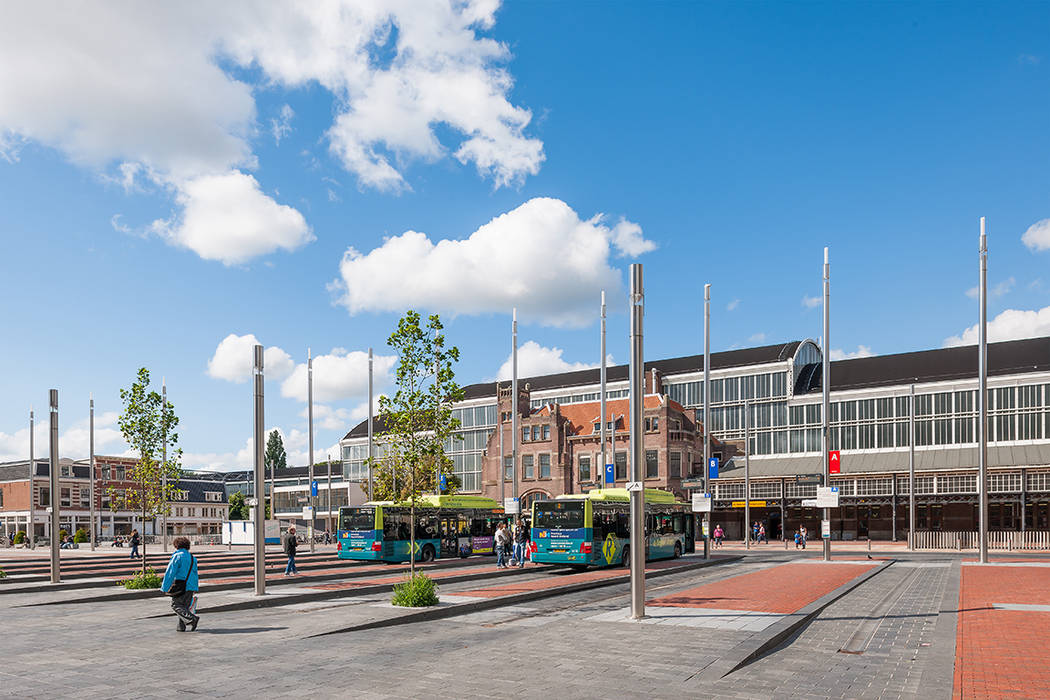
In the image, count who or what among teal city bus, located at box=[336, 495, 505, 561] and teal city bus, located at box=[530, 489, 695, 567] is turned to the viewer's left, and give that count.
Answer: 0
